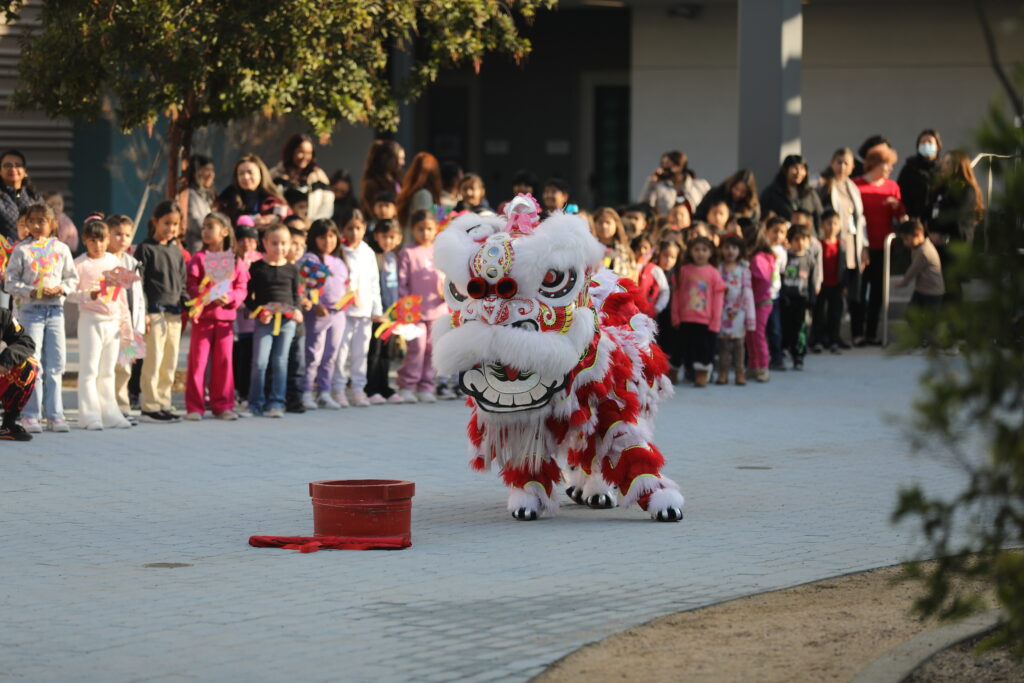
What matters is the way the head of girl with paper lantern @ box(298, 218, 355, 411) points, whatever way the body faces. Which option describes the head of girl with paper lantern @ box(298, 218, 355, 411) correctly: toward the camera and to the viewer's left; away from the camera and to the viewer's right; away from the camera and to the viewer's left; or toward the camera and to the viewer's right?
toward the camera and to the viewer's right

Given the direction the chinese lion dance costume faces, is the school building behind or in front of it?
behind

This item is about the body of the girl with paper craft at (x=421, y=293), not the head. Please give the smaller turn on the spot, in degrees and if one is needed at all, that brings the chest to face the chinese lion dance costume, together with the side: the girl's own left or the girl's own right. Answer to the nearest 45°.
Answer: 0° — they already face it

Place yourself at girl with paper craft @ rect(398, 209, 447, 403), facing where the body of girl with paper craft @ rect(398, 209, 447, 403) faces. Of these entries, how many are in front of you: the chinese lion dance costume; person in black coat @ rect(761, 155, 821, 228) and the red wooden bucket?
2

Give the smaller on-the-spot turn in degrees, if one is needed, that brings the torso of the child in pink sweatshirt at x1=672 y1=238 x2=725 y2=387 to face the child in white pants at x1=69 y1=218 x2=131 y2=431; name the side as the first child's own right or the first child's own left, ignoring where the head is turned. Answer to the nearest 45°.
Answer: approximately 45° to the first child's own right

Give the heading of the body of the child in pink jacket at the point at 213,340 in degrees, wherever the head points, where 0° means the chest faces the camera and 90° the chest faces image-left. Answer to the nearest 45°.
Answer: approximately 0°

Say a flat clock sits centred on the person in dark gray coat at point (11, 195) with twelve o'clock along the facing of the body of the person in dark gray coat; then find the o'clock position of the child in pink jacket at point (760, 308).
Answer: The child in pink jacket is roughly at 9 o'clock from the person in dark gray coat.
